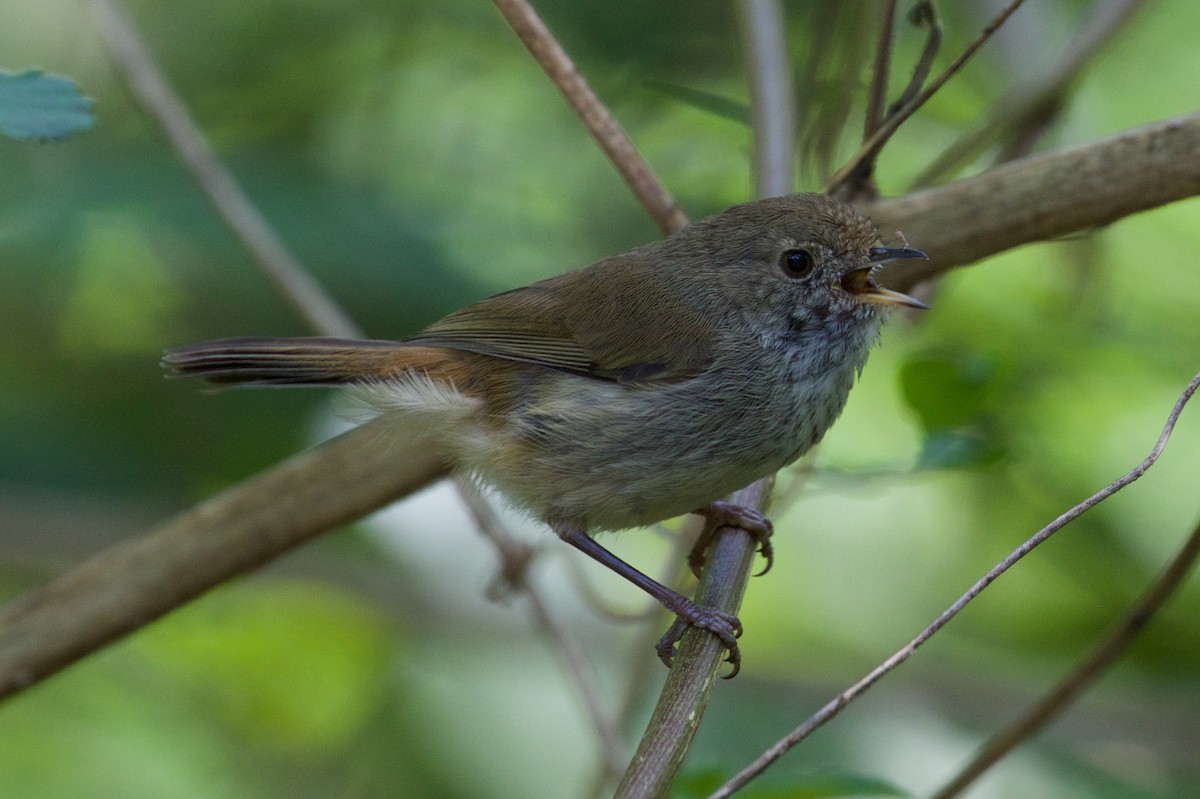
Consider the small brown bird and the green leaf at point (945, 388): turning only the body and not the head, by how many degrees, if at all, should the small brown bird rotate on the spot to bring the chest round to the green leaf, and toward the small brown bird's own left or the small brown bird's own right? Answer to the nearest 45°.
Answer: approximately 90° to the small brown bird's own left

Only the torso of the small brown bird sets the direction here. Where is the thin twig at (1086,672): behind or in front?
in front

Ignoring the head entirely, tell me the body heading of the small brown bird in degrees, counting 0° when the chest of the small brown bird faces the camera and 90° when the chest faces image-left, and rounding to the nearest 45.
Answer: approximately 270°

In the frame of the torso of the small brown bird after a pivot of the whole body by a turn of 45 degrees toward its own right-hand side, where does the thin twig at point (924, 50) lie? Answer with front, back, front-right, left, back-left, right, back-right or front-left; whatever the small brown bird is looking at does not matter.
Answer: front

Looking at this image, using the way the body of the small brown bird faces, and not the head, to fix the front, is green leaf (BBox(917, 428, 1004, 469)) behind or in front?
in front

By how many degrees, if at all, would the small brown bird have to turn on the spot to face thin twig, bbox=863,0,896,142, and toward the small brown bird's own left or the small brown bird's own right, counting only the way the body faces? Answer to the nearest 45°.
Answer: approximately 45° to the small brown bird's own left

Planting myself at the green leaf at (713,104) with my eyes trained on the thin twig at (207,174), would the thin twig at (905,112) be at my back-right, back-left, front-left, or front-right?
back-left

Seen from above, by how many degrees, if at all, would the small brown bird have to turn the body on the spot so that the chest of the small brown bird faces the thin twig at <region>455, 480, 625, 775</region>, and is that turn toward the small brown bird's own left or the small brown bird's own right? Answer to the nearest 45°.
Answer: approximately 90° to the small brown bird's own left
